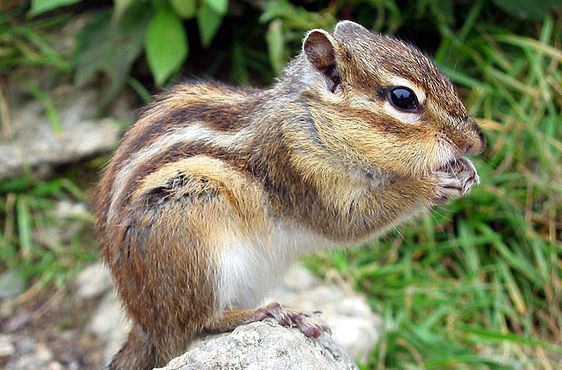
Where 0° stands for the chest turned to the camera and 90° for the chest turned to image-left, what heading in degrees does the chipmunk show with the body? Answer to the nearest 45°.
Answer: approximately 270°

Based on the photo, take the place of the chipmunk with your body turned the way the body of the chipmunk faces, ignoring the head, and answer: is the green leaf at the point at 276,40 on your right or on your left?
on your left

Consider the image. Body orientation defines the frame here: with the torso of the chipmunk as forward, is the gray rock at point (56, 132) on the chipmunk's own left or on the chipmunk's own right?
on the chipmunk's own left
